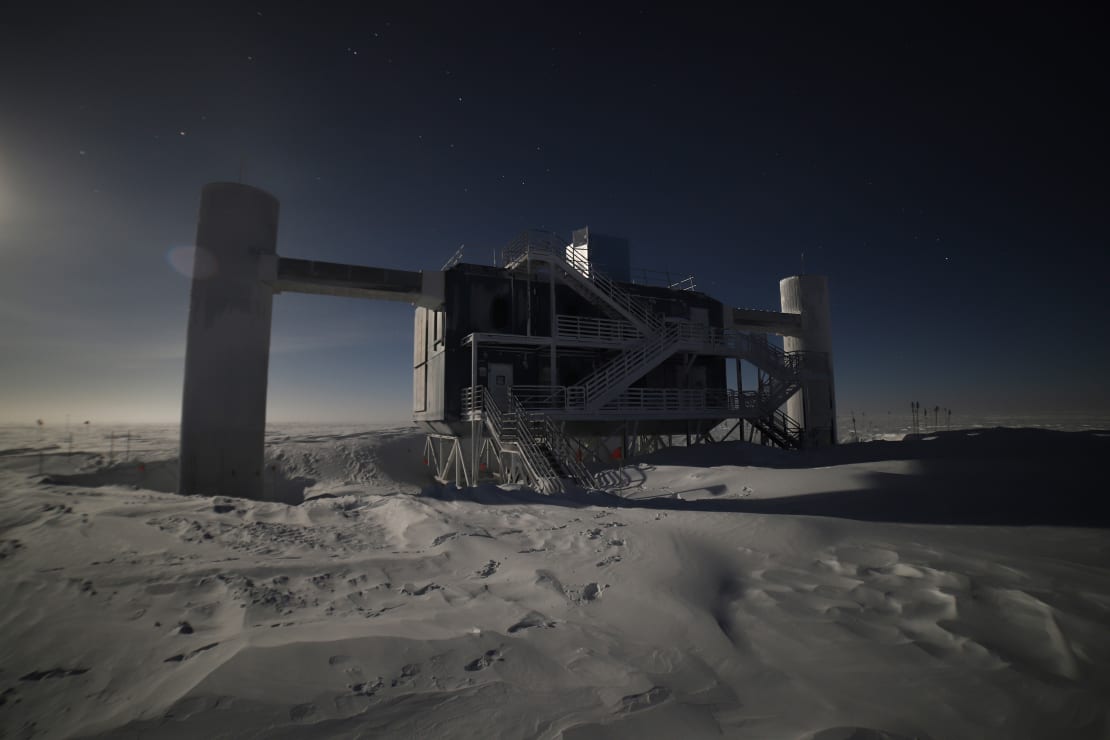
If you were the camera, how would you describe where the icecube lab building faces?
facing the viewer and to the right of the viewer
